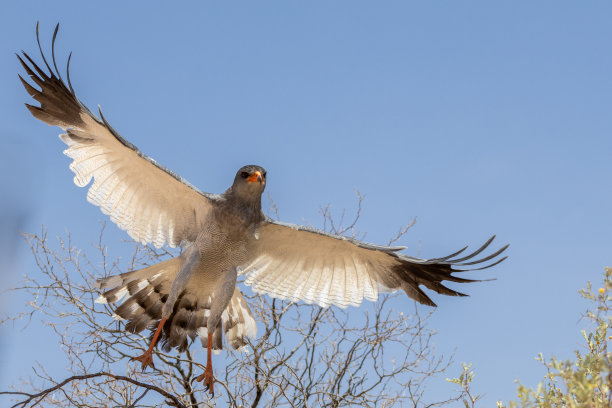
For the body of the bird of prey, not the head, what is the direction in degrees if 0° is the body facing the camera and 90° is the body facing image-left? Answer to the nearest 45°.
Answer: approximately 0°
